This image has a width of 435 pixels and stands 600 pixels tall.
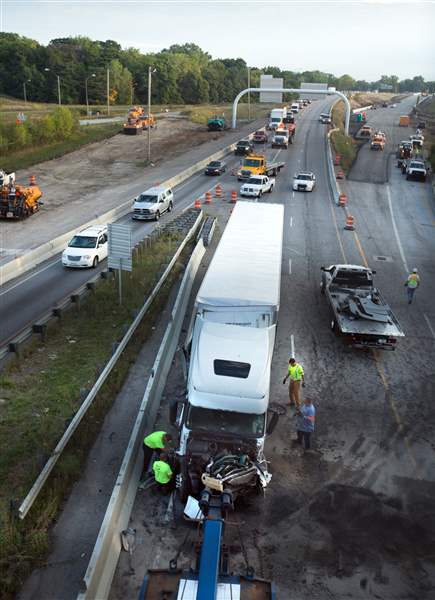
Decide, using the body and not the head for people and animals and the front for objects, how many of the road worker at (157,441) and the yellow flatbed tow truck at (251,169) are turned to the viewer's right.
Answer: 1

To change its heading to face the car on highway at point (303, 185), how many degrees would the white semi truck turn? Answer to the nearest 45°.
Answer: approximately 180°

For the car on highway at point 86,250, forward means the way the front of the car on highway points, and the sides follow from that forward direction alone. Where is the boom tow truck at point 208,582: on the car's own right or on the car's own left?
on the car's own left

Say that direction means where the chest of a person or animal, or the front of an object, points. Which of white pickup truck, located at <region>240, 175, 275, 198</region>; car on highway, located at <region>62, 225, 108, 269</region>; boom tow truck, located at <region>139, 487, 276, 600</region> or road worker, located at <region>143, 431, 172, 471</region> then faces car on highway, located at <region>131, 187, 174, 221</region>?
the white pickup truck

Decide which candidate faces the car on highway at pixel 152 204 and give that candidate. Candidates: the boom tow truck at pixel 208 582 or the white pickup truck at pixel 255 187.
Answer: the white pickup truck

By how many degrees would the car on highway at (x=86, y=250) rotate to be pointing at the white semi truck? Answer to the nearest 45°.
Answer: approximately 45° to its left

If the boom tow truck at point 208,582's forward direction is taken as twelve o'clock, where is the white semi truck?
The white semi truck is roughly at 6 o'clock from the boom tow truck.

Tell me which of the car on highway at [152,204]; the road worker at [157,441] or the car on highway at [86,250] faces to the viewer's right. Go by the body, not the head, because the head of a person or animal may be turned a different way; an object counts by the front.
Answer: the road worker

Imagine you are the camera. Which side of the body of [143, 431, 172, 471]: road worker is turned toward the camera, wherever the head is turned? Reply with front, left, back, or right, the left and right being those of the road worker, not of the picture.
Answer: right

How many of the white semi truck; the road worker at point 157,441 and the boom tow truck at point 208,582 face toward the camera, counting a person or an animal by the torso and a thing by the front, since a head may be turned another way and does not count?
2

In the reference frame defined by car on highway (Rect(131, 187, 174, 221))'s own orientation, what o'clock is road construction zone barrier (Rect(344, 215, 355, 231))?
The road construction zone barrier is roughly at 8 o'clock from the car on highway.
